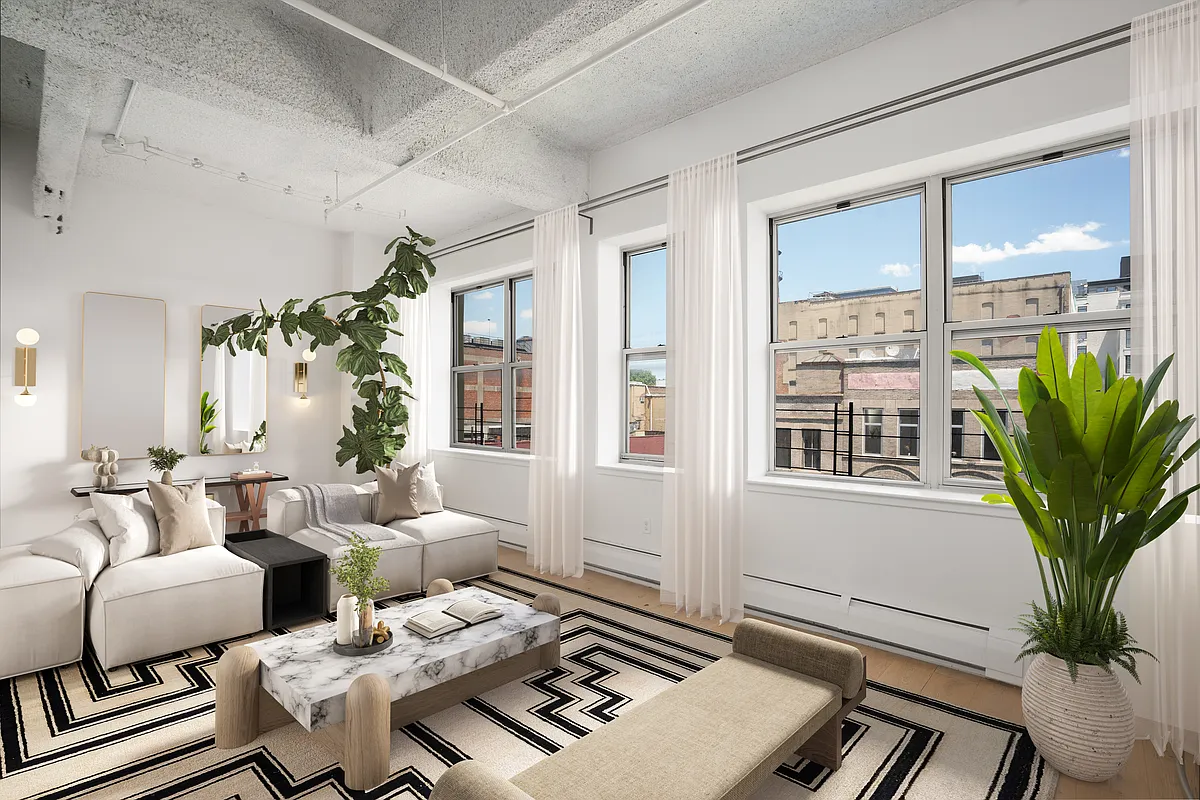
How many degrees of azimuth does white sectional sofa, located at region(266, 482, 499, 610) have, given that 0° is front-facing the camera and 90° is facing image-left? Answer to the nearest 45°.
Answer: approximately 315°

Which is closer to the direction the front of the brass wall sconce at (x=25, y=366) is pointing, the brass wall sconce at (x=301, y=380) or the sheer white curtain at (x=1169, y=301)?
the sheer white curtain

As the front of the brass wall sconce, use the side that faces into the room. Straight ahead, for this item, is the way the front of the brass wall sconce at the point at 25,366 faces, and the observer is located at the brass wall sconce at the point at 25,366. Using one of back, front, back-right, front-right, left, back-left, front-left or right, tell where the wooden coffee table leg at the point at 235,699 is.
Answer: front

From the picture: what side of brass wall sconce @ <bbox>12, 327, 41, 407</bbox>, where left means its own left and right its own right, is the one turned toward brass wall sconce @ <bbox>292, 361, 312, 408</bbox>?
left

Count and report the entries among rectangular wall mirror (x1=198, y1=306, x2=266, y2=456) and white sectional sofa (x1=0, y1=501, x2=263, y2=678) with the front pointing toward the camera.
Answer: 2

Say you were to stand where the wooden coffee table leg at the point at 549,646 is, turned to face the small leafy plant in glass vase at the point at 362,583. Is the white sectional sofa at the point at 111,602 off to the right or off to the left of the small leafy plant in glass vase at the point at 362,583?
right

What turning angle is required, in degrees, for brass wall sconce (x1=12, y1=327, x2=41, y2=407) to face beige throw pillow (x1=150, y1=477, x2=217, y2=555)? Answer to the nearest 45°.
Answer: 0° — it already faces it

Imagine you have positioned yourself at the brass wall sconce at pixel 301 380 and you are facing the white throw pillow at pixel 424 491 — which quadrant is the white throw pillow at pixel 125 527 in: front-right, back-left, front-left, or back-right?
front-right

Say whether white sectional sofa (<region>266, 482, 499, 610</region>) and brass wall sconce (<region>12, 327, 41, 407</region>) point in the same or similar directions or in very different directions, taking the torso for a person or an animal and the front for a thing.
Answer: same or similar directions

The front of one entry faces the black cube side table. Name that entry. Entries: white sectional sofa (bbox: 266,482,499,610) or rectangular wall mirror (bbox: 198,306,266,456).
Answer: the rectangular wall mirror

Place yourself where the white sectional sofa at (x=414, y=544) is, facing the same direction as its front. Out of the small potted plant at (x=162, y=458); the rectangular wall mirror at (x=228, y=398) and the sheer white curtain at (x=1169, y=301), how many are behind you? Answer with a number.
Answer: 2

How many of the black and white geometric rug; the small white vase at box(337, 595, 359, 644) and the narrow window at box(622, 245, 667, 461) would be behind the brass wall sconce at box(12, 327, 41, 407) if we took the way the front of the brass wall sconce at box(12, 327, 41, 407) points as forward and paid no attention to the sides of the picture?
0

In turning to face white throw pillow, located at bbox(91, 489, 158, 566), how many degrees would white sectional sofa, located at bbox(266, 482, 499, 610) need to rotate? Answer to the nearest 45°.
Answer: approximately 135° to its right

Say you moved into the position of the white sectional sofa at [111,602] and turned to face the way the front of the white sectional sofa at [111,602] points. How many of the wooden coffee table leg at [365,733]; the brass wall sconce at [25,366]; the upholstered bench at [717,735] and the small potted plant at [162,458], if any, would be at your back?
2

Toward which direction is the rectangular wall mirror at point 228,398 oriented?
toward the camera

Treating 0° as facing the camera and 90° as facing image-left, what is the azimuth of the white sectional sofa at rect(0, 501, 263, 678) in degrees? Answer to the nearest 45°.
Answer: approximately 0°

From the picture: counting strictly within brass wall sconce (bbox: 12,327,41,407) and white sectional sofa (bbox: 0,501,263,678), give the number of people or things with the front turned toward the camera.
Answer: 2

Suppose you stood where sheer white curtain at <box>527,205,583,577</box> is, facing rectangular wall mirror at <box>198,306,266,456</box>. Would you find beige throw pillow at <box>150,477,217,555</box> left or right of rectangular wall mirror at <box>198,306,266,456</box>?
left

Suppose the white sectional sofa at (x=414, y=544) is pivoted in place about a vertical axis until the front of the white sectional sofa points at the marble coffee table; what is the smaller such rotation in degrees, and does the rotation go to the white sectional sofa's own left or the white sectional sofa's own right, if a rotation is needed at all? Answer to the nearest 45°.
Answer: approximately 45° to the white sectional sofa's own right

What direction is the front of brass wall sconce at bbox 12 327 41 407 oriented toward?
toward the camera
